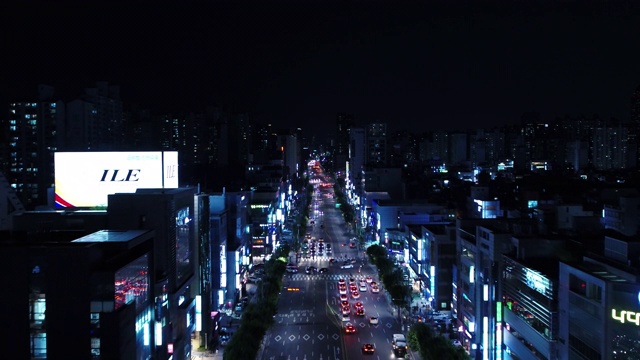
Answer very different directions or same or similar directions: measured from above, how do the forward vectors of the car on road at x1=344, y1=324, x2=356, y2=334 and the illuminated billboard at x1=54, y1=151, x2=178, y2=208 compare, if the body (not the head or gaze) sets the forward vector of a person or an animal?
very different directions

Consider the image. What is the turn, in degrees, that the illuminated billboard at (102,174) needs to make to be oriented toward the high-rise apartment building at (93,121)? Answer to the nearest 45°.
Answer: approximately 180°

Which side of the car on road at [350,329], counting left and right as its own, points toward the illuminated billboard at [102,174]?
left

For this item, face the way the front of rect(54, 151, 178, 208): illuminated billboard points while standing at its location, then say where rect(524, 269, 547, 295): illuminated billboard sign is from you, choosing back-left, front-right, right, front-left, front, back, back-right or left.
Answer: front-left

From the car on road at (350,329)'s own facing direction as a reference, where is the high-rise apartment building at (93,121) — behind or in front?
in front

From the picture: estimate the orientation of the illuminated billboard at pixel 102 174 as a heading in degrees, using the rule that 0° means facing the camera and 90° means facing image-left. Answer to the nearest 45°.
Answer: approximately 0°

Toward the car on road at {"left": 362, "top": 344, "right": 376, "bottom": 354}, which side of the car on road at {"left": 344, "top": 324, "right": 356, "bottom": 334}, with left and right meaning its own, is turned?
back

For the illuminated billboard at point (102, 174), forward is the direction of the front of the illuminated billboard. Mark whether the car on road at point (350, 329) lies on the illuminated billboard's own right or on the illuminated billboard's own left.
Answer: on the illuminated billboard's own left

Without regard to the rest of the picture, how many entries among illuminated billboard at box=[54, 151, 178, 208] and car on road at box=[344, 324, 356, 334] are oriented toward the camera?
1

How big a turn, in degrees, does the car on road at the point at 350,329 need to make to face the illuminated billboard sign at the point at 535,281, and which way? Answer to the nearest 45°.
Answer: approximately 135° to its right

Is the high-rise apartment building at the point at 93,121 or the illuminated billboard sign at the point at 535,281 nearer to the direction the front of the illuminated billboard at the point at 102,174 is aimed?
the illuminated billboard sign

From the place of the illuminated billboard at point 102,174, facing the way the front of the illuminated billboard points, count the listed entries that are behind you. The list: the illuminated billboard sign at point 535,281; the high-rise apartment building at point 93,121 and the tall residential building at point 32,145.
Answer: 2

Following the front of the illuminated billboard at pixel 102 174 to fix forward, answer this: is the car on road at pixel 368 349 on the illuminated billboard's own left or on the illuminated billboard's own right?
on the illuminated billboard's own left

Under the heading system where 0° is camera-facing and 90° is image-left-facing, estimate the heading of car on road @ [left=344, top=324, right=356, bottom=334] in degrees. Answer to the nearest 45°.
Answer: approximately 180°
